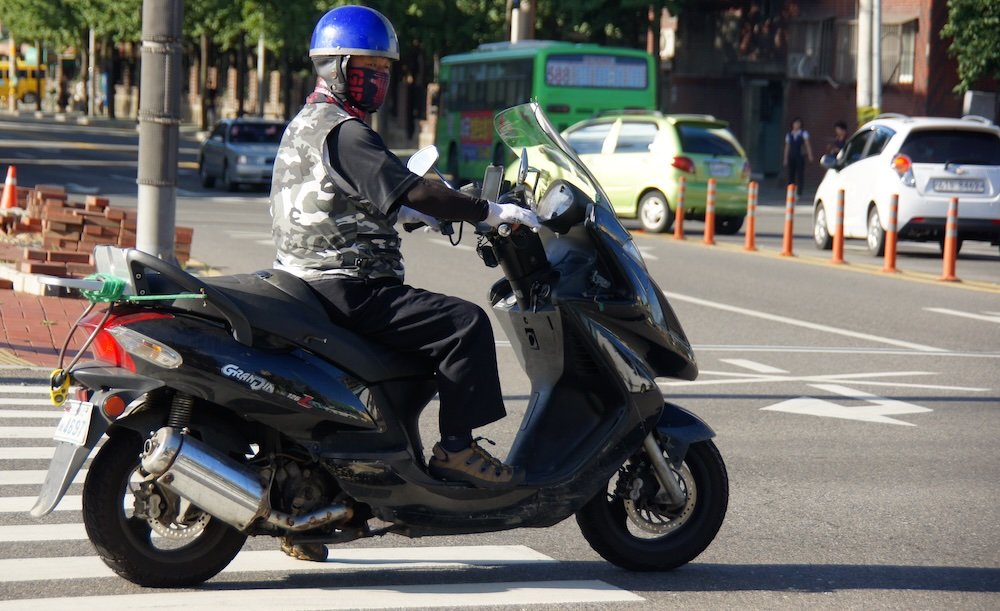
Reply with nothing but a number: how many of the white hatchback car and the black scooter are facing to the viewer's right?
1

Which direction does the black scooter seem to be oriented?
to the viewer's right

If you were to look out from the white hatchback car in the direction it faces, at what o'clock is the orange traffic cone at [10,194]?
The orange traffic cone is roughly at 10 o'clock from the white hatchback car.

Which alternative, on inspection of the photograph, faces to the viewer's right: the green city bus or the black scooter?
the black scooter

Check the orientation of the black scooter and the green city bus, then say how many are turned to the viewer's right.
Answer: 1

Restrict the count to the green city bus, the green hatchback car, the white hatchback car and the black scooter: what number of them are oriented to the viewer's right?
1
